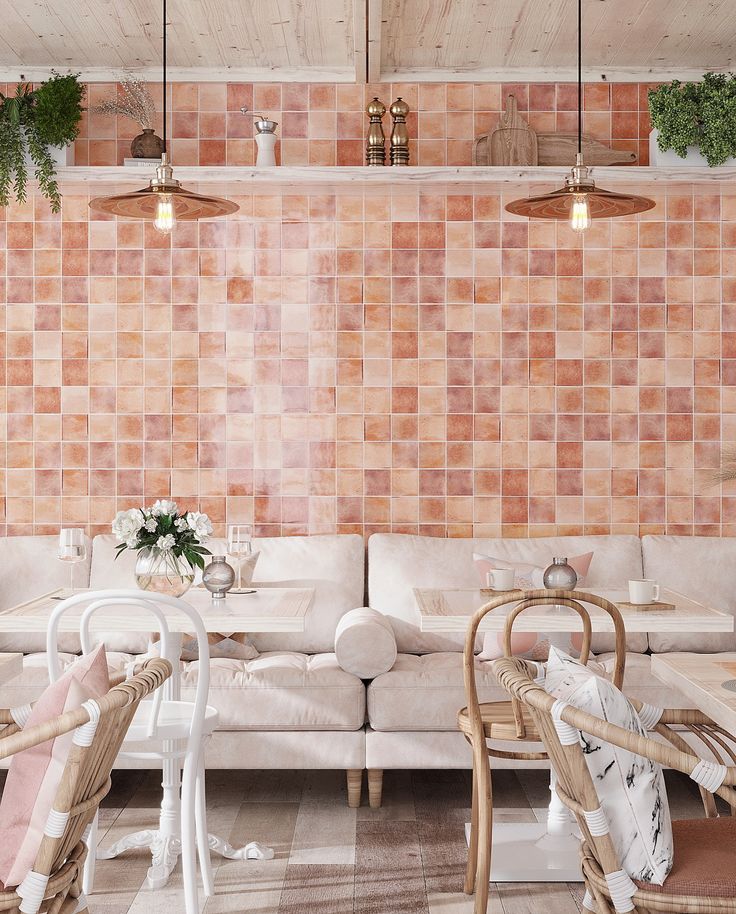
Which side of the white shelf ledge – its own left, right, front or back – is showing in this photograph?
front

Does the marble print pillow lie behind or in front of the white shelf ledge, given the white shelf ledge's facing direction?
in front

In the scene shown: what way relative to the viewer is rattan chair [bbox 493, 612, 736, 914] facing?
to the viewer's right

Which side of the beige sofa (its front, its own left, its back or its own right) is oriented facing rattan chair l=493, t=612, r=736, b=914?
front

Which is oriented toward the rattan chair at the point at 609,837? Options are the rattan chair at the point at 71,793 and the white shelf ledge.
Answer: the white shelf ledge

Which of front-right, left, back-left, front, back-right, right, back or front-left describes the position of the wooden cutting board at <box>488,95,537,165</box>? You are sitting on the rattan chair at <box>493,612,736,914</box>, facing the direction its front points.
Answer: left

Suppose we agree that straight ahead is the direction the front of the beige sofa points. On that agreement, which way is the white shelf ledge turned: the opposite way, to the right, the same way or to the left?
the same way

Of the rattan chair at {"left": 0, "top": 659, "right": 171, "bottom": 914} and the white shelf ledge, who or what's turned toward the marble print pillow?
the white shelf ledge
